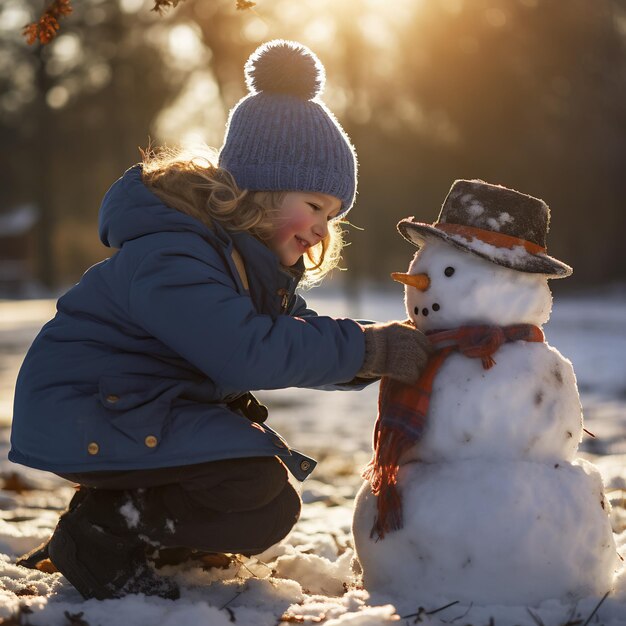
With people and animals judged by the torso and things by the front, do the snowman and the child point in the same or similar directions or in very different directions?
very different directions

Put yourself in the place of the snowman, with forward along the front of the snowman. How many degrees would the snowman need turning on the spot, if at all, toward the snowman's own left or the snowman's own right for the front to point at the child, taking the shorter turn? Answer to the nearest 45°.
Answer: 0° — it already faces them

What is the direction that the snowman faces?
to the viewer's left

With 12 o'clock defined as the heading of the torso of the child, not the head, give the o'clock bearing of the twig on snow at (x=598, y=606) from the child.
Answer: The twig on snow is roughly at 1 o'clock from the child.

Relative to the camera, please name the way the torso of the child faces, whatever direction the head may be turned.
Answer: to the viewer's right

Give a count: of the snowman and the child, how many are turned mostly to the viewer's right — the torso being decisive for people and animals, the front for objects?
1

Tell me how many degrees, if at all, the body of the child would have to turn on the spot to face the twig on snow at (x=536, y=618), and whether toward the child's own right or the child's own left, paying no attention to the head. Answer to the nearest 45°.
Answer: approximately 45° to the child's own right
